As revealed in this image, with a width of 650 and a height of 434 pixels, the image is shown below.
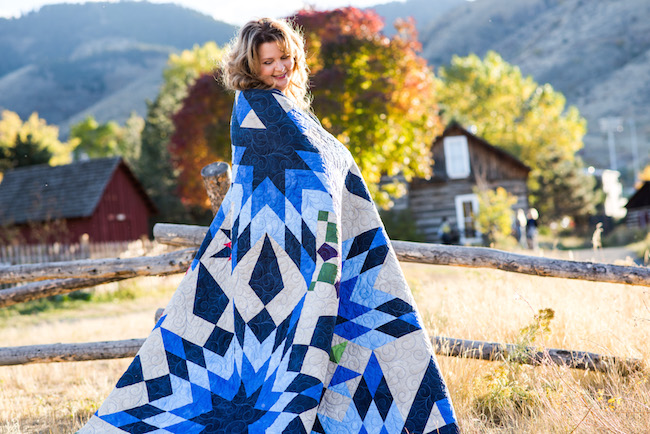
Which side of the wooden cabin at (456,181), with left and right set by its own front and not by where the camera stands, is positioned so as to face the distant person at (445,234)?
front

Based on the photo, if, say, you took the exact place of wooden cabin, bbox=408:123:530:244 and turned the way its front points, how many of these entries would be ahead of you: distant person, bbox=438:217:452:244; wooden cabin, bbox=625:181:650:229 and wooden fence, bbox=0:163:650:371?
2

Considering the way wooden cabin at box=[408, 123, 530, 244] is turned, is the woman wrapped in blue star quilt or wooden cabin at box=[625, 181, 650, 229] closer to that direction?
the woman wrapped in blue star quilt

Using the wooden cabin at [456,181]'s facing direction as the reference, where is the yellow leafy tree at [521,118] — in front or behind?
behind

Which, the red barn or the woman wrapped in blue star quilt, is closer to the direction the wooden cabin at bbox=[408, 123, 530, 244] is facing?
the woman wrapped in blue star quilt

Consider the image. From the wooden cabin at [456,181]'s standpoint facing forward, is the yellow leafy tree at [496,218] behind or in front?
in front

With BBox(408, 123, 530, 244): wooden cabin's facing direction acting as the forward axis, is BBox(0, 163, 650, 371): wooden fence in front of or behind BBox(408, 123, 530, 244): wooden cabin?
in front

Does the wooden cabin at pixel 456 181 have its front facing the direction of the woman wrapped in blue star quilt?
yes

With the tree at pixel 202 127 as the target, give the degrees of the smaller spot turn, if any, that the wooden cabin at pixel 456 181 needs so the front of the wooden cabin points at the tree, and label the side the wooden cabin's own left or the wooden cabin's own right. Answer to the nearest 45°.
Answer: approximately 45° to the wooden cabin's own right

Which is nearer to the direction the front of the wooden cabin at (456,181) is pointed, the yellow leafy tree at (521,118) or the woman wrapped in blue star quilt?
the woman wrapped in blue star quilt

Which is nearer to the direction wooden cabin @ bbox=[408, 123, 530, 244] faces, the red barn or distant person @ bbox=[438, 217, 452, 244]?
the distant person

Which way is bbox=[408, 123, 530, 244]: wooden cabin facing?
toward the camera

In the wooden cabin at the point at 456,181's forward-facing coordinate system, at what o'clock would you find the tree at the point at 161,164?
The tree is roughly at 3 o'clock from the wooden cabin.

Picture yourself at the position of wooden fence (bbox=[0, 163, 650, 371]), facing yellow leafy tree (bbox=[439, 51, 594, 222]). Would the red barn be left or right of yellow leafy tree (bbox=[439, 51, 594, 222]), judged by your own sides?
left
